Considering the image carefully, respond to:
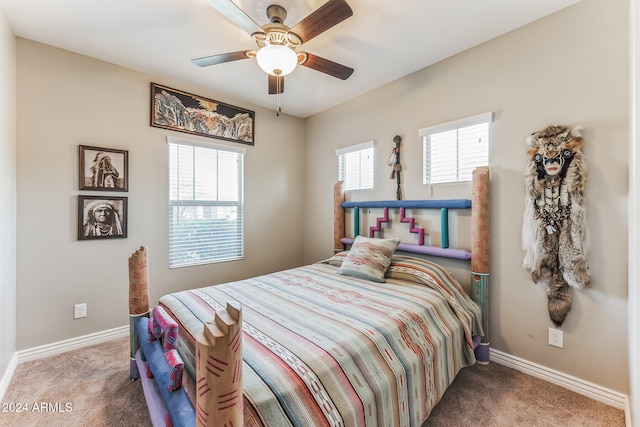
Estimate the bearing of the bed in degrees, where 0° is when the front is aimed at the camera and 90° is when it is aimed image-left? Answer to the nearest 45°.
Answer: approximately 45°

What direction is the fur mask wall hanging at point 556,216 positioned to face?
toward the camera

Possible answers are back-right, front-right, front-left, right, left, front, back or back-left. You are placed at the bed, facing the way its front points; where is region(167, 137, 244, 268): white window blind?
right

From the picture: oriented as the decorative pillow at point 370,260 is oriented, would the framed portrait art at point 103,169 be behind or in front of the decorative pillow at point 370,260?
in front

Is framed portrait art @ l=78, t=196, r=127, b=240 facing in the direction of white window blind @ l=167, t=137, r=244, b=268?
no

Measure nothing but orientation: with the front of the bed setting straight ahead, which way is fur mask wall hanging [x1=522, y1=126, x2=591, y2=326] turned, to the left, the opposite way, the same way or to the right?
the same way

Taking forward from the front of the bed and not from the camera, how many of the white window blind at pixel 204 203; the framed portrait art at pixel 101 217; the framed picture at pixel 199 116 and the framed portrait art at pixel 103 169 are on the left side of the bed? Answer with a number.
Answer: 0

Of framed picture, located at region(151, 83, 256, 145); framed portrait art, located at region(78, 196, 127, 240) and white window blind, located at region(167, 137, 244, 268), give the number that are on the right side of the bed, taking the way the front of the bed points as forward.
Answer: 3

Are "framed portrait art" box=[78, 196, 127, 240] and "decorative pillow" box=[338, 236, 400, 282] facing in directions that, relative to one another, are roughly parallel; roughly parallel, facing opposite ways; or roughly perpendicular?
roughly perpendicular

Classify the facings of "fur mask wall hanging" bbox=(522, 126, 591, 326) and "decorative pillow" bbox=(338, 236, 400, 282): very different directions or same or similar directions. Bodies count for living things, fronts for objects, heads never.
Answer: same or similar directions

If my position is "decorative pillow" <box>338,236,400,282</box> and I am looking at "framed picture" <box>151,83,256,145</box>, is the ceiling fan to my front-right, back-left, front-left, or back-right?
front-left

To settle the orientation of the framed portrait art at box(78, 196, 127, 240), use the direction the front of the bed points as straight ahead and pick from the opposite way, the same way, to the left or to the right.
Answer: to the left

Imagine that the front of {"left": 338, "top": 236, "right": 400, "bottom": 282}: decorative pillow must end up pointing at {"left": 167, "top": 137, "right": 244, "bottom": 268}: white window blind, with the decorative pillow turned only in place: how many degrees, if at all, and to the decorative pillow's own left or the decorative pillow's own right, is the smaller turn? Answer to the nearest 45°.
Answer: approximately 45° to the decorative pillow's own right

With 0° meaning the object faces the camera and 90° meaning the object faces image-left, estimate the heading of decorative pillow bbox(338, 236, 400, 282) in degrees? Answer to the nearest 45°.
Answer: approximately 45°

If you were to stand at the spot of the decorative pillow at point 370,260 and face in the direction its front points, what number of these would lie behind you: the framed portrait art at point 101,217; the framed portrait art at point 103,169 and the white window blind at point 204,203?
0

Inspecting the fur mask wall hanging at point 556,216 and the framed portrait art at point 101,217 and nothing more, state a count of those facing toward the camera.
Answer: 2

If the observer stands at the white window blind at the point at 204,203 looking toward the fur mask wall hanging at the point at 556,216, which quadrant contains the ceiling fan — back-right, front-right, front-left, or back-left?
front-right

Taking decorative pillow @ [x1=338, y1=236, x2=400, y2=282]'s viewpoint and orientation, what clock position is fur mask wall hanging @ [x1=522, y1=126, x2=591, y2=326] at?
The fur mask wall hanging is roughly at 8 o'clock from the decorative pillow.

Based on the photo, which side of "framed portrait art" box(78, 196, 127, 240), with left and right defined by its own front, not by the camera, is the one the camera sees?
front
